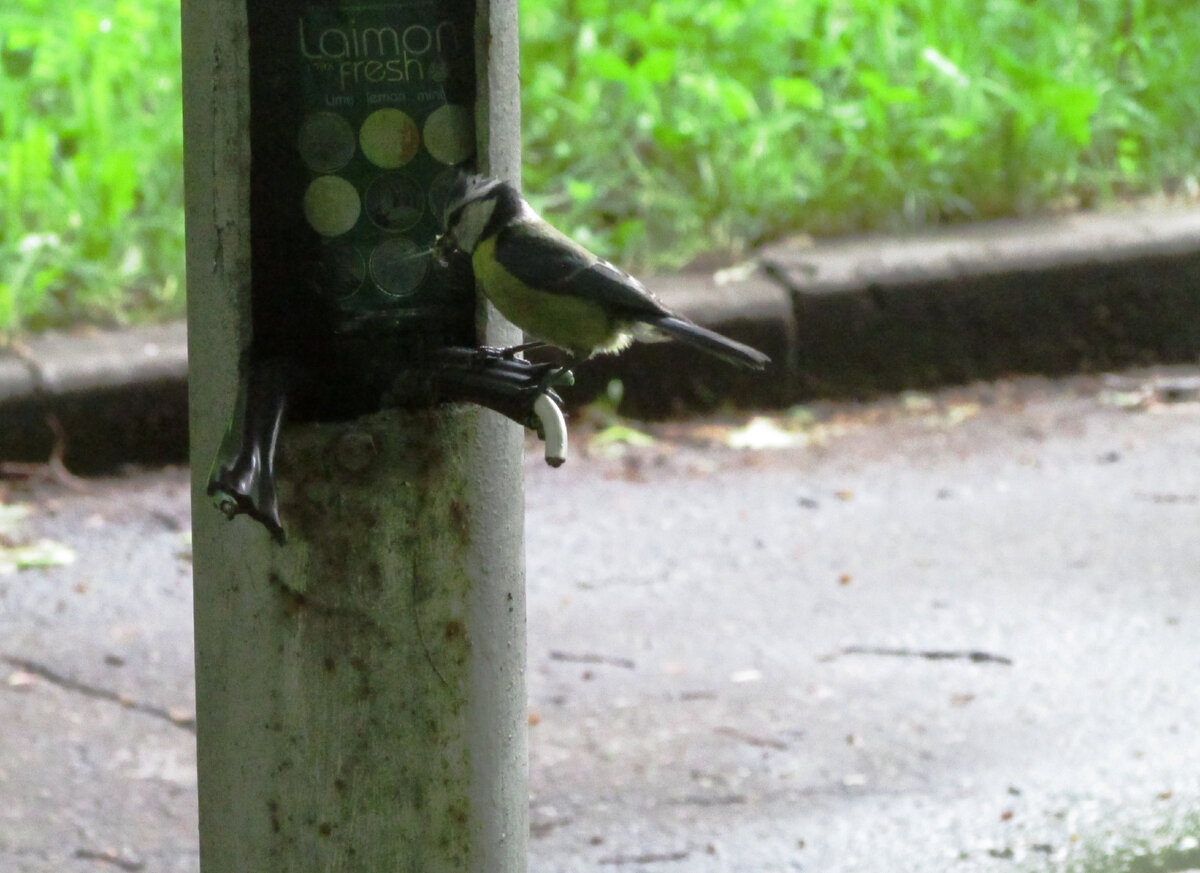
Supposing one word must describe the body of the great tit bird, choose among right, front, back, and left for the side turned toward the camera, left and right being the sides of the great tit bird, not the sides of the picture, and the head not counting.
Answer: left
